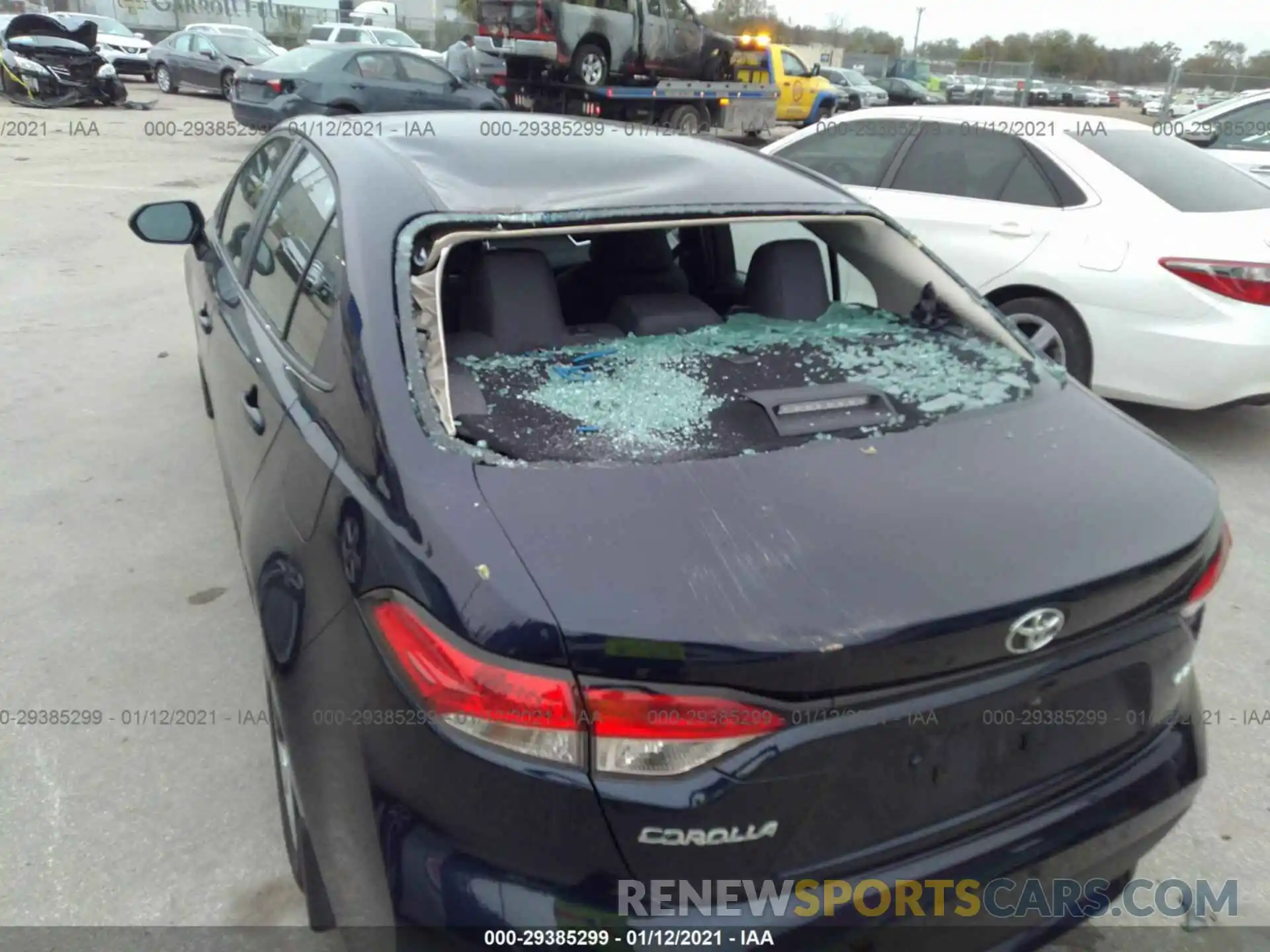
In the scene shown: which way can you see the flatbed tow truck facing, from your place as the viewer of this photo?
facing away from the viewer and to the right of the viewer

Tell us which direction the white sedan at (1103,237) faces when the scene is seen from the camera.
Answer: facing away from the viewer and to the left of the viewer

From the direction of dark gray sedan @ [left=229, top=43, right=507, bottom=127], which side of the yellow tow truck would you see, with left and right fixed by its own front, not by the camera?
back

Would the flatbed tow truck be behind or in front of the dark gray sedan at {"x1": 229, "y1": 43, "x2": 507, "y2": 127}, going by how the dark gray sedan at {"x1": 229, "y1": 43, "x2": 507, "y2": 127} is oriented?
in front

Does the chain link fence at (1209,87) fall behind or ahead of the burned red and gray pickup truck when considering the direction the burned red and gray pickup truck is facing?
ahead

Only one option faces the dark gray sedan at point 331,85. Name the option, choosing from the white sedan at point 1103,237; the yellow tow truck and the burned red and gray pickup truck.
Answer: the white sedan

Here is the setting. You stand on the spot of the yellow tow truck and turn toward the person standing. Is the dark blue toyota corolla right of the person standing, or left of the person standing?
left

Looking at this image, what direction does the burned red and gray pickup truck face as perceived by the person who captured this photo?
facing away from the viewer and to the right of the viewer

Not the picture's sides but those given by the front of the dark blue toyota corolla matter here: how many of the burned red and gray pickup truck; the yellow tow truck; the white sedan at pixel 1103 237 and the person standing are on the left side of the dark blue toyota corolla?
0

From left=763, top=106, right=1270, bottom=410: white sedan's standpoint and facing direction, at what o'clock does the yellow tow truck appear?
The yellow tow truck is roughly at 1 o'clock from the white sedan.

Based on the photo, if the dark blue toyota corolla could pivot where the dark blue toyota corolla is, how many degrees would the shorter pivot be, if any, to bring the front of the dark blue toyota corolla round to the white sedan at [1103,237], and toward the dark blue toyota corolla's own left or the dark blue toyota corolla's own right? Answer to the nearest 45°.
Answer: approximately 90° to the dark blue toyota corolla's own right

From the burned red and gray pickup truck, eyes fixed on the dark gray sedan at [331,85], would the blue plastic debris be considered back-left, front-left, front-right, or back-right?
front-left
